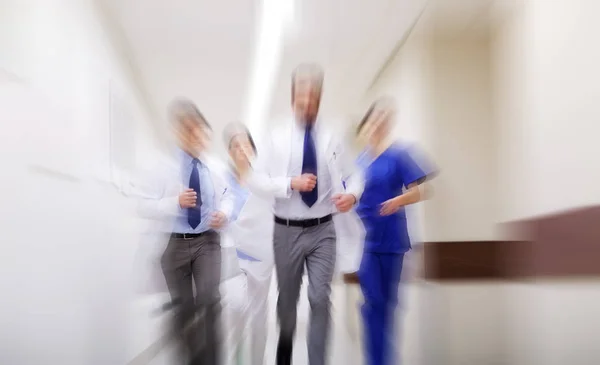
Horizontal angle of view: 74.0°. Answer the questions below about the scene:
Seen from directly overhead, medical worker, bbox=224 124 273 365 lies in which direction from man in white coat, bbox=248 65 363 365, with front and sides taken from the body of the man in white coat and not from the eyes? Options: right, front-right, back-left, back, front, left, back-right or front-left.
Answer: back-right

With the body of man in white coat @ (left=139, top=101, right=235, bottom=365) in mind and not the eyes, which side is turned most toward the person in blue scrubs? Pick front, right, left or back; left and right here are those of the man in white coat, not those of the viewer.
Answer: left

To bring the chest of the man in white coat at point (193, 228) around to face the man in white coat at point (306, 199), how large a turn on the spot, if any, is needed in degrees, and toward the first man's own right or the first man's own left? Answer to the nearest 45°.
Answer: approximately 45° to the first man's own left

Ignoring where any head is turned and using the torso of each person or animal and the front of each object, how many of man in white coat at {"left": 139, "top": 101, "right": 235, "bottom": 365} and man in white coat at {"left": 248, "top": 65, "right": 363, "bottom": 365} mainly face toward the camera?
2

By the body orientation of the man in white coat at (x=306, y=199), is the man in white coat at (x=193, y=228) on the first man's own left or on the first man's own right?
on the first man's own right

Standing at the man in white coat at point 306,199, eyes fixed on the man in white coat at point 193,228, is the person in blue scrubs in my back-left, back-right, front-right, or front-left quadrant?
back-right
